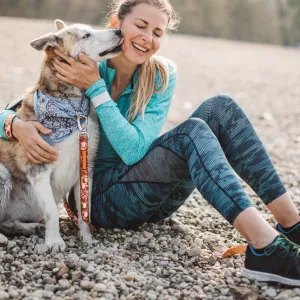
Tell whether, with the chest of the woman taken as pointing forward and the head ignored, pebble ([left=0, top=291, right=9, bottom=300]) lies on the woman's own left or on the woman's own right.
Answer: on the woman's own right

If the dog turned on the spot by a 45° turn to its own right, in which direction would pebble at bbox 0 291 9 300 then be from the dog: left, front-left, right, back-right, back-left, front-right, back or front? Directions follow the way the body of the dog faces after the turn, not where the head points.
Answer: front

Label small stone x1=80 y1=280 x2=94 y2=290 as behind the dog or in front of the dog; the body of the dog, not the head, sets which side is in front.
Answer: in front

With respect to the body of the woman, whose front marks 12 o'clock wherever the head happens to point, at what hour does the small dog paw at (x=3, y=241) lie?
The small dog paw is roughly at 4 o'clock from the woman.

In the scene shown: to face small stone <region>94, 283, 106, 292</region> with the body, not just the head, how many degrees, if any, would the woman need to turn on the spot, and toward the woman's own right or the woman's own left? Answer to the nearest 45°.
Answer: approximately 45° to the woman's own right

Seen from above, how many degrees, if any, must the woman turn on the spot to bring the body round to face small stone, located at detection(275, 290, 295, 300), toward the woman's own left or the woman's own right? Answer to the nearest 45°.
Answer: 0° — they already face it

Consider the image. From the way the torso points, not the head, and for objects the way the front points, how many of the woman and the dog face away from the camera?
0

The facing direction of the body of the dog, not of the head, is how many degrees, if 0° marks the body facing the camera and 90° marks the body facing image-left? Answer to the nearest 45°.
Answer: approximately 315°
